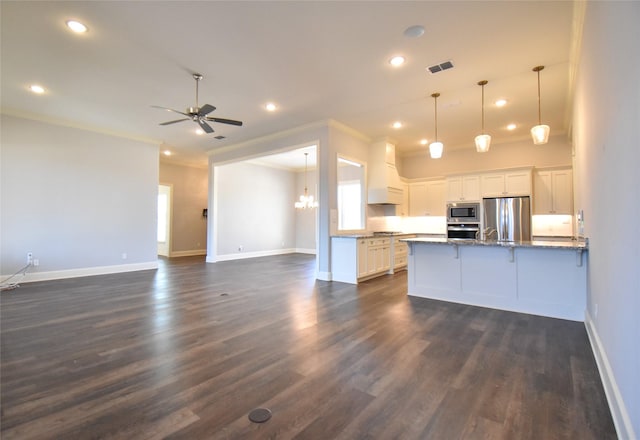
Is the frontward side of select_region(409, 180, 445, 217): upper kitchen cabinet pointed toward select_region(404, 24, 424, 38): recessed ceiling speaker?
yes

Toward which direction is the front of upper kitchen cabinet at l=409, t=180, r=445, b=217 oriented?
toward the camera

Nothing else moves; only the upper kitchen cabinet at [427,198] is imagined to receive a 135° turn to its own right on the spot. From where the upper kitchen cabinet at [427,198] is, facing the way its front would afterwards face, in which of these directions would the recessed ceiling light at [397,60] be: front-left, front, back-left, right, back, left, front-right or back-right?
back-left

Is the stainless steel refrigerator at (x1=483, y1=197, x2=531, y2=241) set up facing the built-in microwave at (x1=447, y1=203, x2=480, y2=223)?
no

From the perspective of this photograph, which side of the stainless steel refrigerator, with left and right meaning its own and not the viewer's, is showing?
front

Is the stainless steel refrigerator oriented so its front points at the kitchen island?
yes

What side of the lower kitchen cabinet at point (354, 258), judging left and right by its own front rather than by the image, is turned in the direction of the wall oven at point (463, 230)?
left

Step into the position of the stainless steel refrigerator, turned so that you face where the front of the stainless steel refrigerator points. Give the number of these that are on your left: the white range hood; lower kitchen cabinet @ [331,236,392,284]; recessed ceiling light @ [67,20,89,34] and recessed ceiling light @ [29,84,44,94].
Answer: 0

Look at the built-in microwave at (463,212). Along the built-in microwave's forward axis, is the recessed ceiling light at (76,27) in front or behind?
in front

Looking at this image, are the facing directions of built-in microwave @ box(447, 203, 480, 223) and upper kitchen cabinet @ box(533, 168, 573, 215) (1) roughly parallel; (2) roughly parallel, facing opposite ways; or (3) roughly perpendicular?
roughly parallel

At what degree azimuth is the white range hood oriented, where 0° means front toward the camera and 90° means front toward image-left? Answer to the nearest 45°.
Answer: approximately 315°

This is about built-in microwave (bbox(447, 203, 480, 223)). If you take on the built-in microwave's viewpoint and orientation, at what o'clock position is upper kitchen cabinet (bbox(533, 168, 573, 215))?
The upper kitchen cabinet is roughly at 9 o'clock from the built-in microwave.

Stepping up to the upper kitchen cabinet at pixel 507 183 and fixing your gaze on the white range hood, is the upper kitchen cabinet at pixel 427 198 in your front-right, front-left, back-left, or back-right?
front-right

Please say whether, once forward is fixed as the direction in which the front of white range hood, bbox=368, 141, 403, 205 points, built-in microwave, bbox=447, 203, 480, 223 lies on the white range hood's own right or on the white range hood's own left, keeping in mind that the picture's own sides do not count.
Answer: on the white range hood's own left

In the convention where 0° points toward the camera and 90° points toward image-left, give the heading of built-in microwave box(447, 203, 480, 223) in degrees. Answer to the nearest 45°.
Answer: approximately 0°

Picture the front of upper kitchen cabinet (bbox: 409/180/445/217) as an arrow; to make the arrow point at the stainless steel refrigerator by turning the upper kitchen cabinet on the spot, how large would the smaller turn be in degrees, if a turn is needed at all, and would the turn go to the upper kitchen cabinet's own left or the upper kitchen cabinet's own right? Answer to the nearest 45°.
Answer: approximately 45° to the upper kitchen cabinet's own left

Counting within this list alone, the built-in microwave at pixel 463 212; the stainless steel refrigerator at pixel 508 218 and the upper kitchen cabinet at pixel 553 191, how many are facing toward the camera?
3
